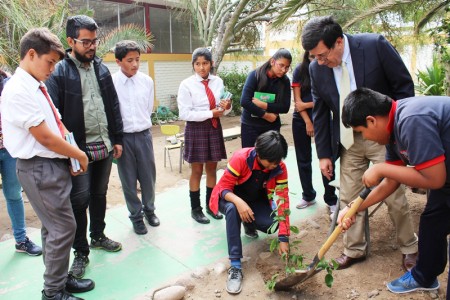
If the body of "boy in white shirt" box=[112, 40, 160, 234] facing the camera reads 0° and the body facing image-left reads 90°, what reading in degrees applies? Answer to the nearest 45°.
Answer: approximately 0°

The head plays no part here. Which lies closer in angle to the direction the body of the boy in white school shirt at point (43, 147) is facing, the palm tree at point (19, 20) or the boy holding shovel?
the boy holding shovel

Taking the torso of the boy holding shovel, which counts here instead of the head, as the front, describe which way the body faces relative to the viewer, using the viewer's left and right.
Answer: facing to the left of the viewer

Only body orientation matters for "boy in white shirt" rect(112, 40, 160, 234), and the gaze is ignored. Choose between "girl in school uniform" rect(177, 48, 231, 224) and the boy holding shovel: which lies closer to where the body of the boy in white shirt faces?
the boy holding shovel

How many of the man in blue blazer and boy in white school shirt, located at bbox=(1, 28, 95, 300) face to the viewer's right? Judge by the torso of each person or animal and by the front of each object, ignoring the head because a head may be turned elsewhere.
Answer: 1

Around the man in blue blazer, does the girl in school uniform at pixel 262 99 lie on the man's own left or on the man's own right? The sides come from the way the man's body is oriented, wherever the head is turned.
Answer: on the man's own right

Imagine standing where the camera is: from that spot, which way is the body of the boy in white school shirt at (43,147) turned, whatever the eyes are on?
to the viewer's right

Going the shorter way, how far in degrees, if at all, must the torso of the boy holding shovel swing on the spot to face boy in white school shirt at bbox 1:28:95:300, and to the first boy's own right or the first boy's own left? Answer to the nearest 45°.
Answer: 0° — they already face them

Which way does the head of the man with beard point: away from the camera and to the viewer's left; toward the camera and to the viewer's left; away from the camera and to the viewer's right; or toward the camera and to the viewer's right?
toward the camera and to the viewer's right

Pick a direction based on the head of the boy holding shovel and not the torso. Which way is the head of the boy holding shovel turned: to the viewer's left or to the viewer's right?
to the viewer's left

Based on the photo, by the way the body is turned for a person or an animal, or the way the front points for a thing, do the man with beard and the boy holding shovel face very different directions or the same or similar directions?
very different directions
